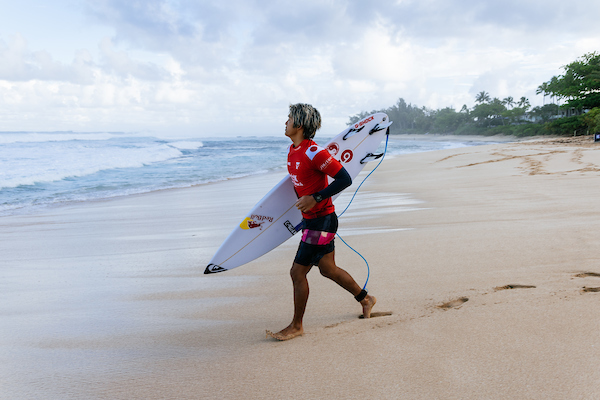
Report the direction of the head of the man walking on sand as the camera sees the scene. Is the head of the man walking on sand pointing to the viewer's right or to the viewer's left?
to the viewer's left

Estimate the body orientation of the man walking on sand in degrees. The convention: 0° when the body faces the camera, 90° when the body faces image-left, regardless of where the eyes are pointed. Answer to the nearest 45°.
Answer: approximately 90°
